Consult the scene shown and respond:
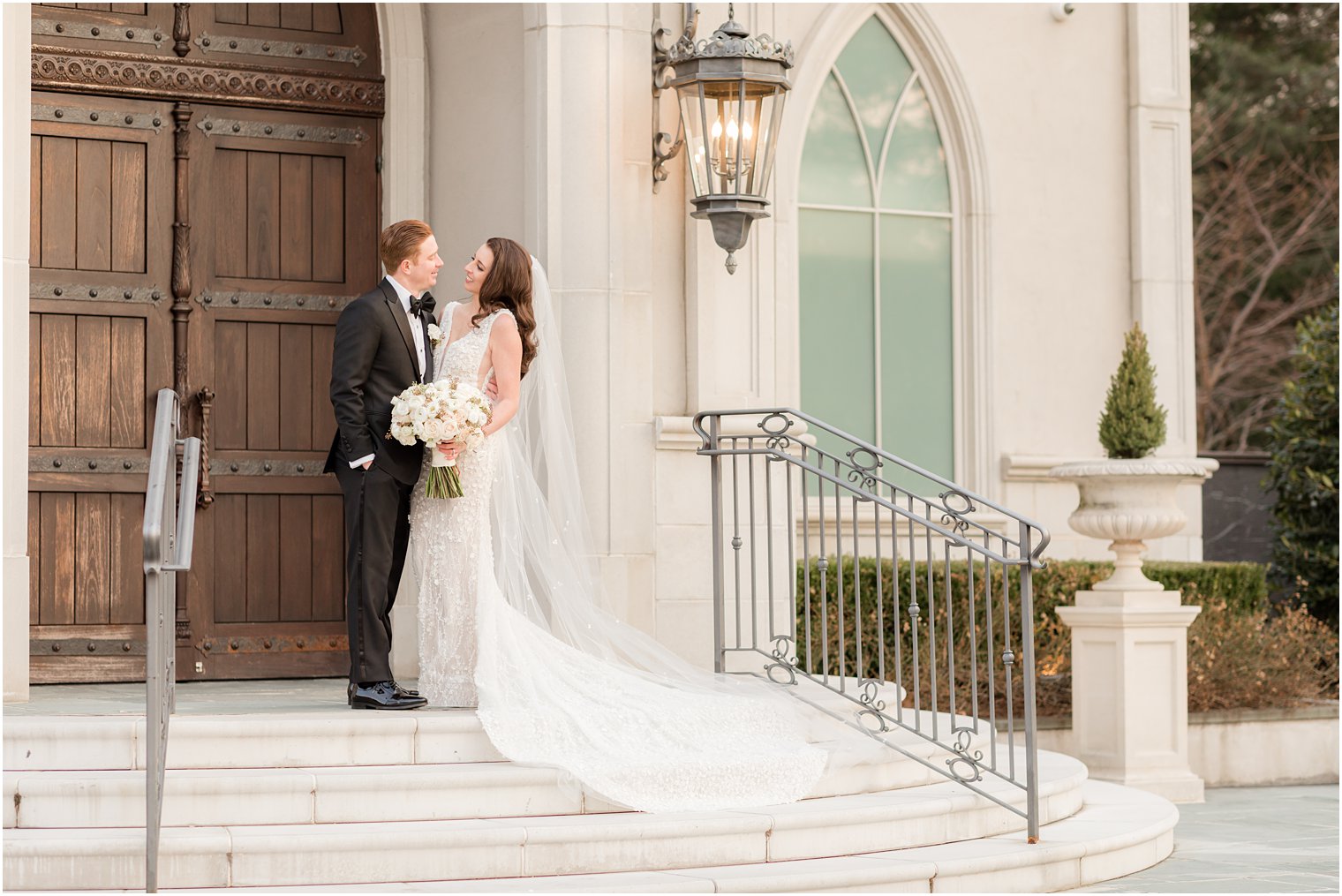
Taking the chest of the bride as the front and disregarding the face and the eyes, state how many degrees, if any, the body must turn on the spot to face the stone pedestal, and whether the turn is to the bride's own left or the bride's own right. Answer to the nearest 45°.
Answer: approximately 180°

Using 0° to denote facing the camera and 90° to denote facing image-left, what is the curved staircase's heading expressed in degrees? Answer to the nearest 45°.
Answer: approximately 0°

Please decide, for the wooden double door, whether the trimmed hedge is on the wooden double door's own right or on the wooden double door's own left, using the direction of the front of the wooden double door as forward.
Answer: on the wooden double door's own left

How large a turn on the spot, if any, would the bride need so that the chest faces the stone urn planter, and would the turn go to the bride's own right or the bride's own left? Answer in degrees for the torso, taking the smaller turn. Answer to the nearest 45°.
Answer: approximately 180°

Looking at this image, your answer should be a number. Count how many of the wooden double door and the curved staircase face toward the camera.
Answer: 2

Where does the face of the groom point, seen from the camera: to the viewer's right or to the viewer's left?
to the viewer's right

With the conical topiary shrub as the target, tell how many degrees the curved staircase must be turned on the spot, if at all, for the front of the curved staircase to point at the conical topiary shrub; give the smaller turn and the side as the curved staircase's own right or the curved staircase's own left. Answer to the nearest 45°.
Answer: approximately 135° to the curved staircase's own left

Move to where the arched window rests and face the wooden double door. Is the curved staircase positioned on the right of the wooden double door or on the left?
left
